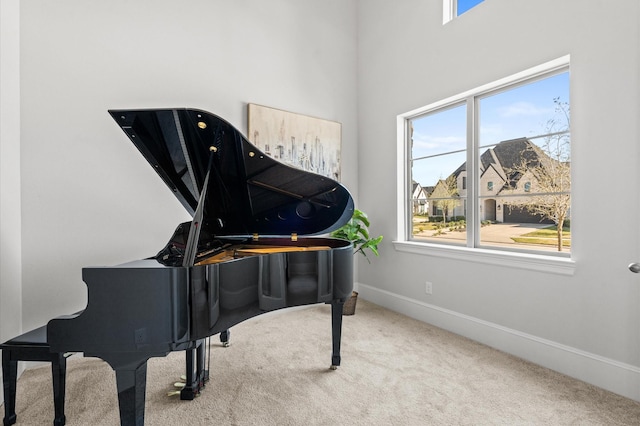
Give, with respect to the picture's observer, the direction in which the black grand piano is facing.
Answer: facing to the left of the viewer

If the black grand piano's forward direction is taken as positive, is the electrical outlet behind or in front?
behind

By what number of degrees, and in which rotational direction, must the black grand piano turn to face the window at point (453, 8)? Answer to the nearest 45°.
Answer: approximately 180°

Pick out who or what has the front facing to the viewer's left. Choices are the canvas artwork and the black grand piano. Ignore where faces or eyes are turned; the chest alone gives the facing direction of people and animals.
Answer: the black grand piano

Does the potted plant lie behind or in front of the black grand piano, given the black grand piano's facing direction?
behind

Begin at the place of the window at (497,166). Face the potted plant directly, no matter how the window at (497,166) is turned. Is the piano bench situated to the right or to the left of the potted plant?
left

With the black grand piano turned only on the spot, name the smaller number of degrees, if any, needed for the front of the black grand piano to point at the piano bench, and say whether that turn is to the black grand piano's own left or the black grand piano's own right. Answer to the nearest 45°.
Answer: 0° — it already faces it

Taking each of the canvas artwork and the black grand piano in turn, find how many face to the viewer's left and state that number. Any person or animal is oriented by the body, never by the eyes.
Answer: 1

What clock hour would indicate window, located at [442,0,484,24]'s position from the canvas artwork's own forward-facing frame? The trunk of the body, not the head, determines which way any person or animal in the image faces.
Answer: The window is roughly at 11 o'clock from the canvas artwork.

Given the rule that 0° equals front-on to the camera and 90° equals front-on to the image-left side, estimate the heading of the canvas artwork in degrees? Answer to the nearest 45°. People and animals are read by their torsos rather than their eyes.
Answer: approximately 315°

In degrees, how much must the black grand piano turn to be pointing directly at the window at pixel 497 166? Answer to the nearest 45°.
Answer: approximately 180°
